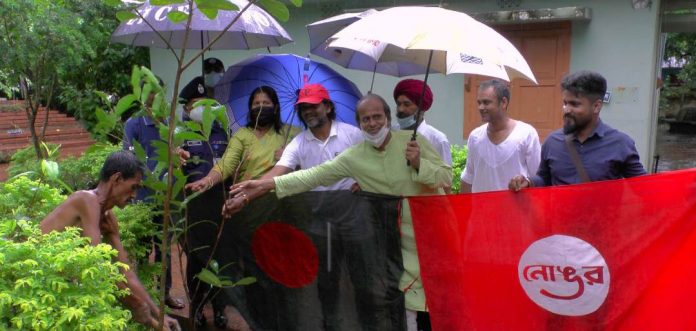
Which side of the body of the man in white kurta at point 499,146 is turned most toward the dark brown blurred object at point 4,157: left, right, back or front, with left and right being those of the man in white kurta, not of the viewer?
right

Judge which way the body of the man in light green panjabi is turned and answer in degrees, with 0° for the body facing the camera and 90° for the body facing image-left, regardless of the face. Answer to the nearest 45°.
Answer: approximately 0°

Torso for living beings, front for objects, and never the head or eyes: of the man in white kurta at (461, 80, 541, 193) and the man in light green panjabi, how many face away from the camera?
0

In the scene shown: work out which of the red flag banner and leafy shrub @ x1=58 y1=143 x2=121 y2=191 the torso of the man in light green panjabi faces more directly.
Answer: the red flag banner

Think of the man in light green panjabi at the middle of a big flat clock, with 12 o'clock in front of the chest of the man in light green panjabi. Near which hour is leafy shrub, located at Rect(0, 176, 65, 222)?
The leafy shrub is roughly at 3 o'clock from the man in light green panjabi.

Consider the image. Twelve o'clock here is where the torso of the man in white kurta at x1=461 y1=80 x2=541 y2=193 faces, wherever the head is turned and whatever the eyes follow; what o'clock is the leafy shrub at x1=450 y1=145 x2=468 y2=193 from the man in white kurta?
The leafy shrub is roughly at 4 o'clock from the man in white kurta.

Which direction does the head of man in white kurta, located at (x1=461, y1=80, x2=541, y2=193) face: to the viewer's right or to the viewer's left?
to the viewer's left

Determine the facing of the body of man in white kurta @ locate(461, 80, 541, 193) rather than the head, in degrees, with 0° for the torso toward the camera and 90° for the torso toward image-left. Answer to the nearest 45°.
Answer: approximately 45°

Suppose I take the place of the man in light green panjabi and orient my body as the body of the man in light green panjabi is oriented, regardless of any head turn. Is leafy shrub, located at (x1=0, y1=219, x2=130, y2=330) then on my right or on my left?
on my right

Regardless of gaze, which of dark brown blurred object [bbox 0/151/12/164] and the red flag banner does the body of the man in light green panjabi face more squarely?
the red flag banner

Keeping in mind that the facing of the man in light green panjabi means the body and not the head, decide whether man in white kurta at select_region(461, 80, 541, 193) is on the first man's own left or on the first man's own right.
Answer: on the first man's own left
